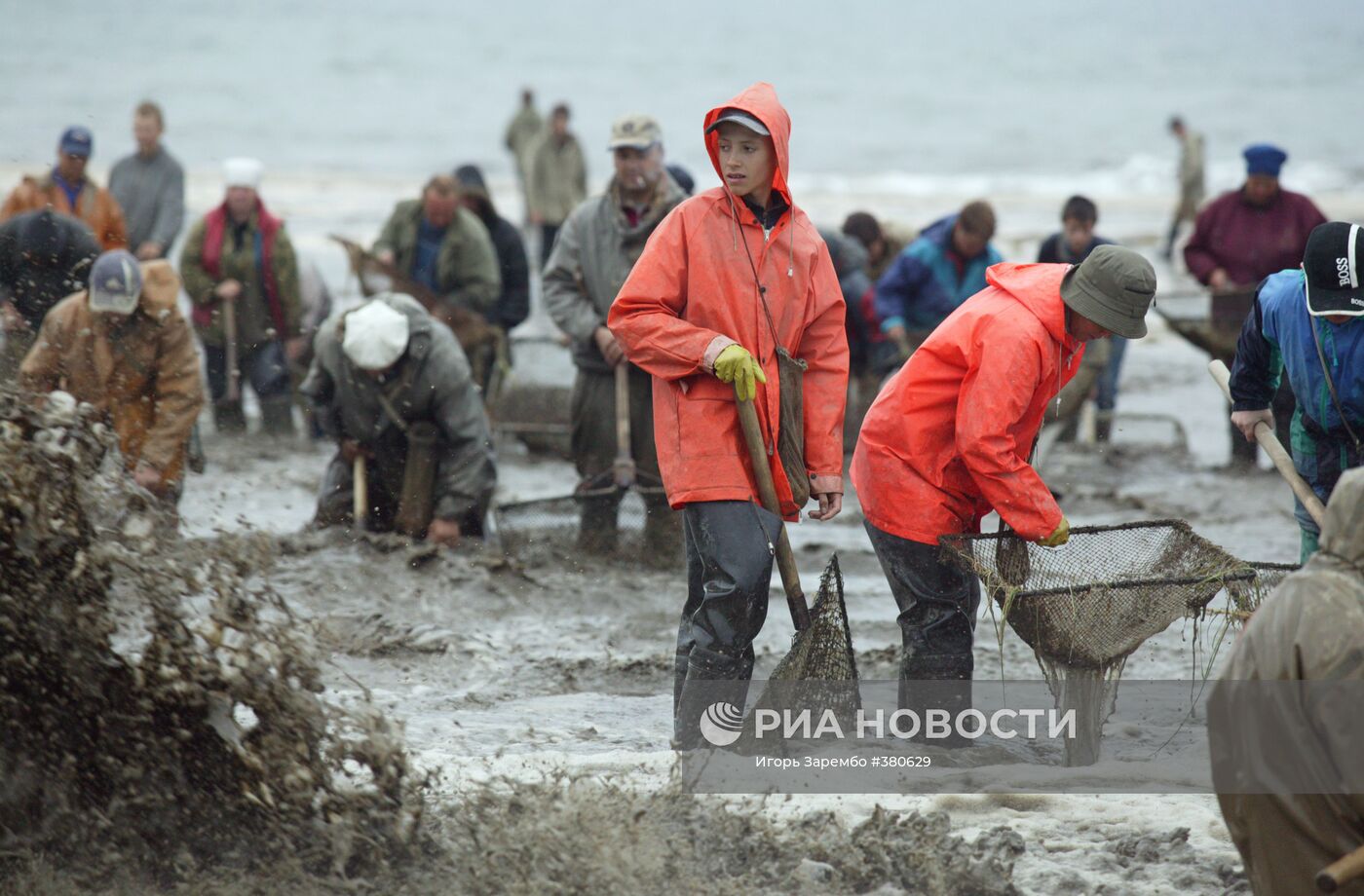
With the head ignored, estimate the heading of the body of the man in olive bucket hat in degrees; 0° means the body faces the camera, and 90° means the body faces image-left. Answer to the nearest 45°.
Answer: approximately 270°

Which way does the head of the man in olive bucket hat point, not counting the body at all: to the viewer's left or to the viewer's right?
to the viewer's right

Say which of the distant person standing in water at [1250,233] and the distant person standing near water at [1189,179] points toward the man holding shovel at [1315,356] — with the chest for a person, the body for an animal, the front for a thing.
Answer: the distant person standing in water at [1250,233]

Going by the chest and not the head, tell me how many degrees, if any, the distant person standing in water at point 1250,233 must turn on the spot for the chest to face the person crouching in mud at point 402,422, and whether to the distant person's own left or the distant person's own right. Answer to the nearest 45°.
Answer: approximately 45° to the distant person's own right

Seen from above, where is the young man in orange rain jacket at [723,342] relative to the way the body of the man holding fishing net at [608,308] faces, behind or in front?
in front

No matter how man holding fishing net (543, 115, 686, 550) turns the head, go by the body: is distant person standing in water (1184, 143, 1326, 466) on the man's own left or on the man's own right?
on the man's own left
